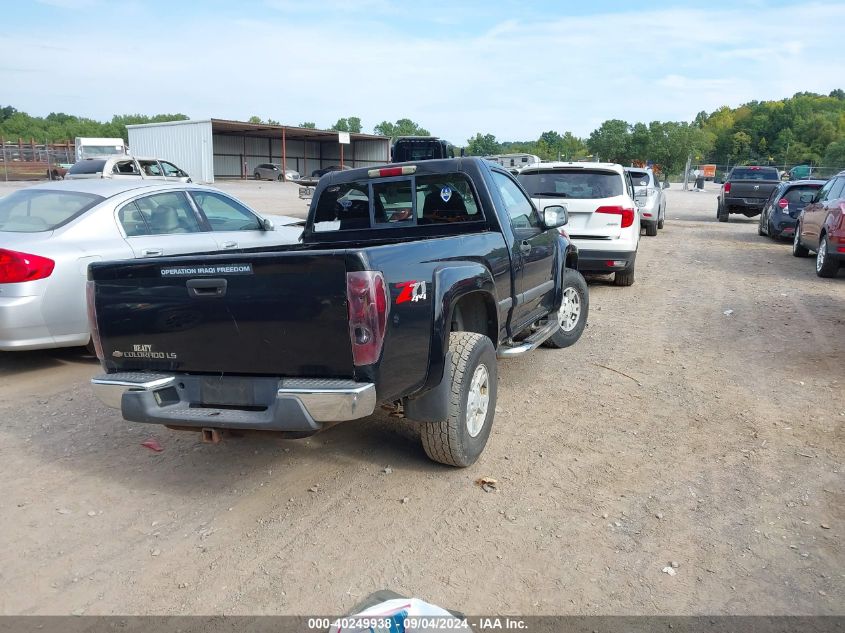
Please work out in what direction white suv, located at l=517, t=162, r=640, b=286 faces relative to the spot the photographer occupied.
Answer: facing away from the viewer

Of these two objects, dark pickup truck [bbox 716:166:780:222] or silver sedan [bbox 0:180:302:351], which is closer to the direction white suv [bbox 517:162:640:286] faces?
the dark pickup truck

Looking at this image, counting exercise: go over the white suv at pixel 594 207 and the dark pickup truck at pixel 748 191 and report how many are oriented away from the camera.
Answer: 2

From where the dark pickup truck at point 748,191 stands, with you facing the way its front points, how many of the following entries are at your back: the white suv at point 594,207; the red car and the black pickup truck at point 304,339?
3

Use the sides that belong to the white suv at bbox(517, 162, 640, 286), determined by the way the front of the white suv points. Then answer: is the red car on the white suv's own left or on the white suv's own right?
on the white suv's own right

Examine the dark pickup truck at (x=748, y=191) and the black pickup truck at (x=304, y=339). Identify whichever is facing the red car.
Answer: the black pickup truck

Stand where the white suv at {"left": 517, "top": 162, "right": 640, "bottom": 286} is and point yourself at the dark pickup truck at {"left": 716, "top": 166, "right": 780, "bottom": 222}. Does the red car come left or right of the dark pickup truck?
right

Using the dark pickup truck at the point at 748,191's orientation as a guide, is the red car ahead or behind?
behind

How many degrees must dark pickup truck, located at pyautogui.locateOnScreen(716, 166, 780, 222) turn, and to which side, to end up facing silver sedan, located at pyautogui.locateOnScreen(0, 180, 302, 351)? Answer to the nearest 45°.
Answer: approximately 180°

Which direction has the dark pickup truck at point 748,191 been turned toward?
away from the camera
